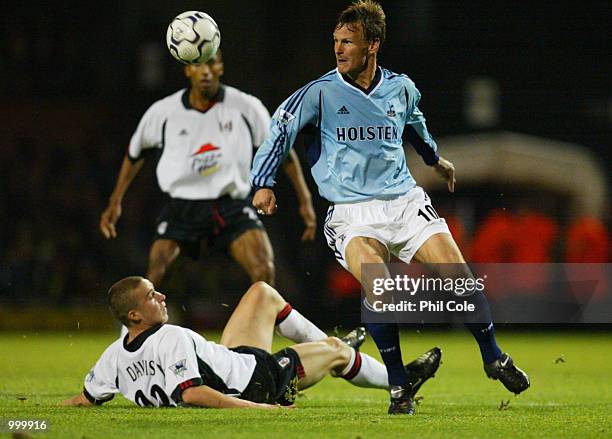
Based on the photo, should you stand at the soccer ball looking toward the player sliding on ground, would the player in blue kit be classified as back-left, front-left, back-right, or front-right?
front-left

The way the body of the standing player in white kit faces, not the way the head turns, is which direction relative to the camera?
toward the camera

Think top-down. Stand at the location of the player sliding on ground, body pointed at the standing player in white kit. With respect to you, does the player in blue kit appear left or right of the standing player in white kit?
right

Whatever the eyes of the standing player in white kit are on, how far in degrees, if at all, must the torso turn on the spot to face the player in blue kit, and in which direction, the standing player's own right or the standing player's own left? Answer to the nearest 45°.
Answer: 0° — they already face them

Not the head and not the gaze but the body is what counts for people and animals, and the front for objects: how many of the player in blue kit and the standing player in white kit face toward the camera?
2

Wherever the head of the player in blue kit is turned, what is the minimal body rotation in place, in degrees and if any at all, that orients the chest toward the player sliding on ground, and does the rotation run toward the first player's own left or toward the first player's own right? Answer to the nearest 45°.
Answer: approximately 45° to the first player's own right

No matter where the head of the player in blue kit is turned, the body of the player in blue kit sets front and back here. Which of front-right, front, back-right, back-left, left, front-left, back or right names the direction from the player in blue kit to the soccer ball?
back-right

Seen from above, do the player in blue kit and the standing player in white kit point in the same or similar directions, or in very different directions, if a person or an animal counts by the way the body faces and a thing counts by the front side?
same or similar directions

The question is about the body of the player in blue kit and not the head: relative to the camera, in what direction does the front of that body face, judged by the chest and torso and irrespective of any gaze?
toward the camera

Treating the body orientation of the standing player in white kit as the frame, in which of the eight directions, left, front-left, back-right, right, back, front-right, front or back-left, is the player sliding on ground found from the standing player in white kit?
front
